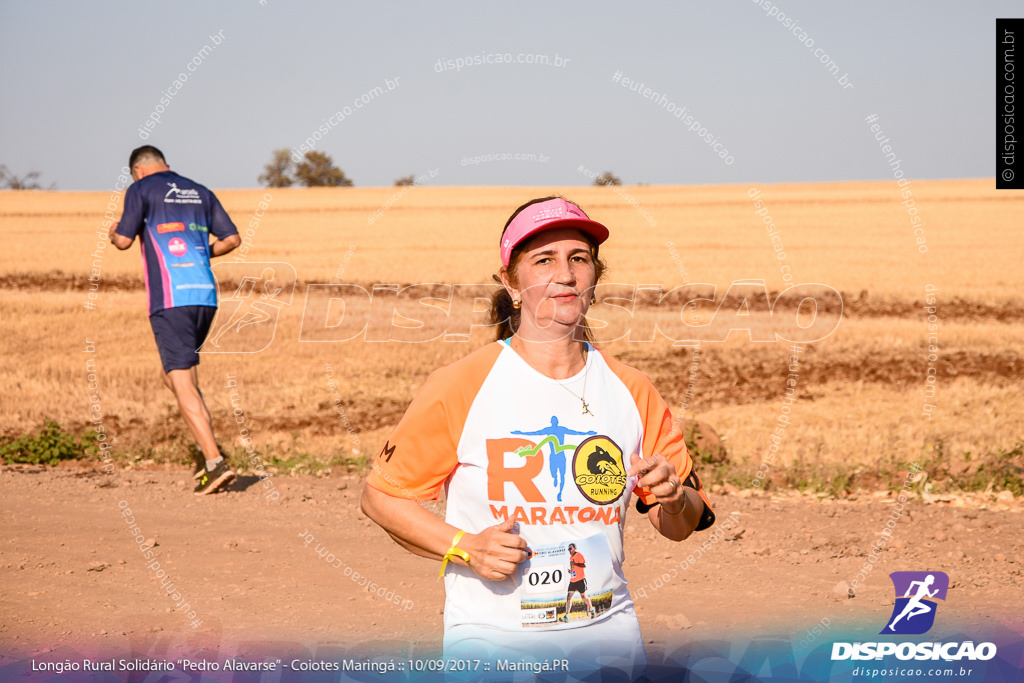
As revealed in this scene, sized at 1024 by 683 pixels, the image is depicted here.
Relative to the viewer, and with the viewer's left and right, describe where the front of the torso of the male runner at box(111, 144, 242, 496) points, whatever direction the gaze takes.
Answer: facing away from the viewer and to the left of the viewer

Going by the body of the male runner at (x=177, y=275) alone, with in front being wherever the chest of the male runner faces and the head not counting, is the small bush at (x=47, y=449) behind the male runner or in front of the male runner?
in front
